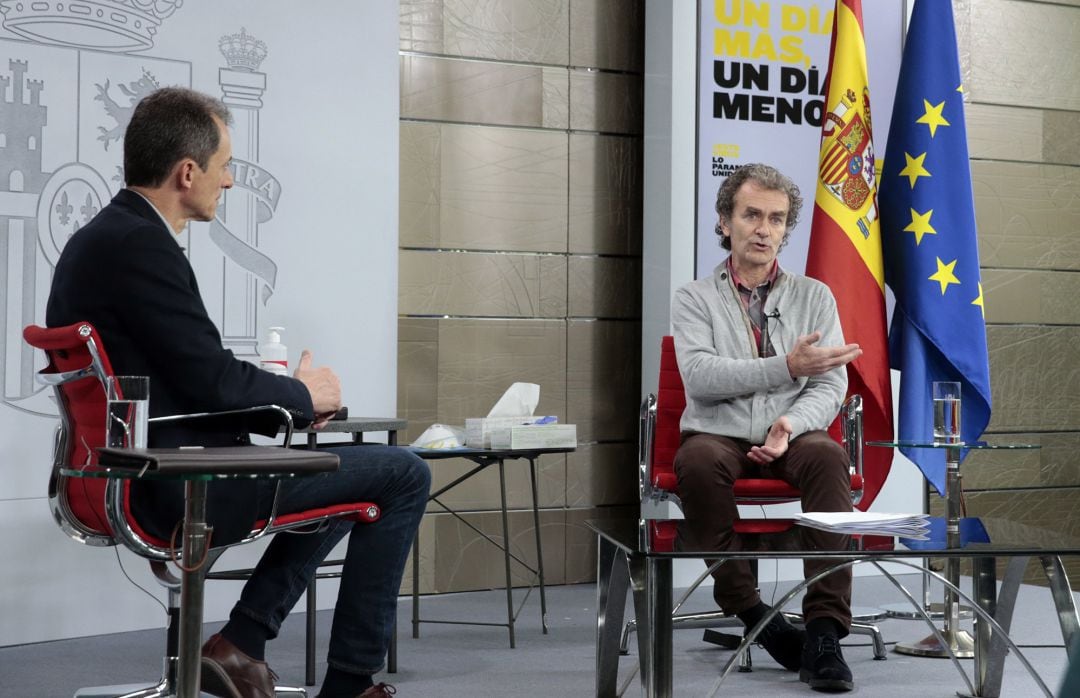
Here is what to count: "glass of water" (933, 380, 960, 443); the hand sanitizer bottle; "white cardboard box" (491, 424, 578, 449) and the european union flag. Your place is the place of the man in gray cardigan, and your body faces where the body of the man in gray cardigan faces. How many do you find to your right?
2

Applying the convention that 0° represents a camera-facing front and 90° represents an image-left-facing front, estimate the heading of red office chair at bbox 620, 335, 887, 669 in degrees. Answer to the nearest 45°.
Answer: approximately 0°

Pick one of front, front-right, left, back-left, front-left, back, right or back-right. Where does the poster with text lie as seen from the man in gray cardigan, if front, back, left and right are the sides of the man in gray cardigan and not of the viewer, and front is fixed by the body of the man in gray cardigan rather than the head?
back

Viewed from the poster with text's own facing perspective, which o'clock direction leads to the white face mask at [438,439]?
The white face mask is roughly at 1 o'clock from the poster with text.

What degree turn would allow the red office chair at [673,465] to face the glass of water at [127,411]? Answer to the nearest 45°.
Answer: approximately 45° to its right

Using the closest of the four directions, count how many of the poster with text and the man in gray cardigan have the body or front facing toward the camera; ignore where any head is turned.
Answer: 2

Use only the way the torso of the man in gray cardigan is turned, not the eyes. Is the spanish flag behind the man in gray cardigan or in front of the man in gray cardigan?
behind

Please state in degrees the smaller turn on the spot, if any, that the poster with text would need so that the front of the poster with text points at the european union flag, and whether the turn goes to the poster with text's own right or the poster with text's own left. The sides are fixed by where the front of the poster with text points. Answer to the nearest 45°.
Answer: approximately 45° to the poster with text's own left
